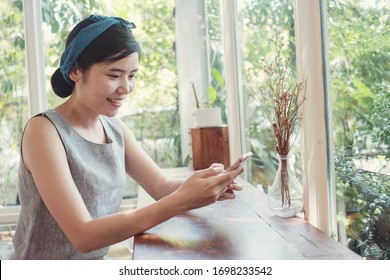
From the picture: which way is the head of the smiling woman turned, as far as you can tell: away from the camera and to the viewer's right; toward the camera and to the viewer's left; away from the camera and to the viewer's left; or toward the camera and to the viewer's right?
toward the camera and to the viewer's right

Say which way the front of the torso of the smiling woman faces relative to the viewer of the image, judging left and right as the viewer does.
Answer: facing the viewer and to the right of the viewer

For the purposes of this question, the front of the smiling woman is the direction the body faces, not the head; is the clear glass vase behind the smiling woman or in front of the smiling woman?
in front
